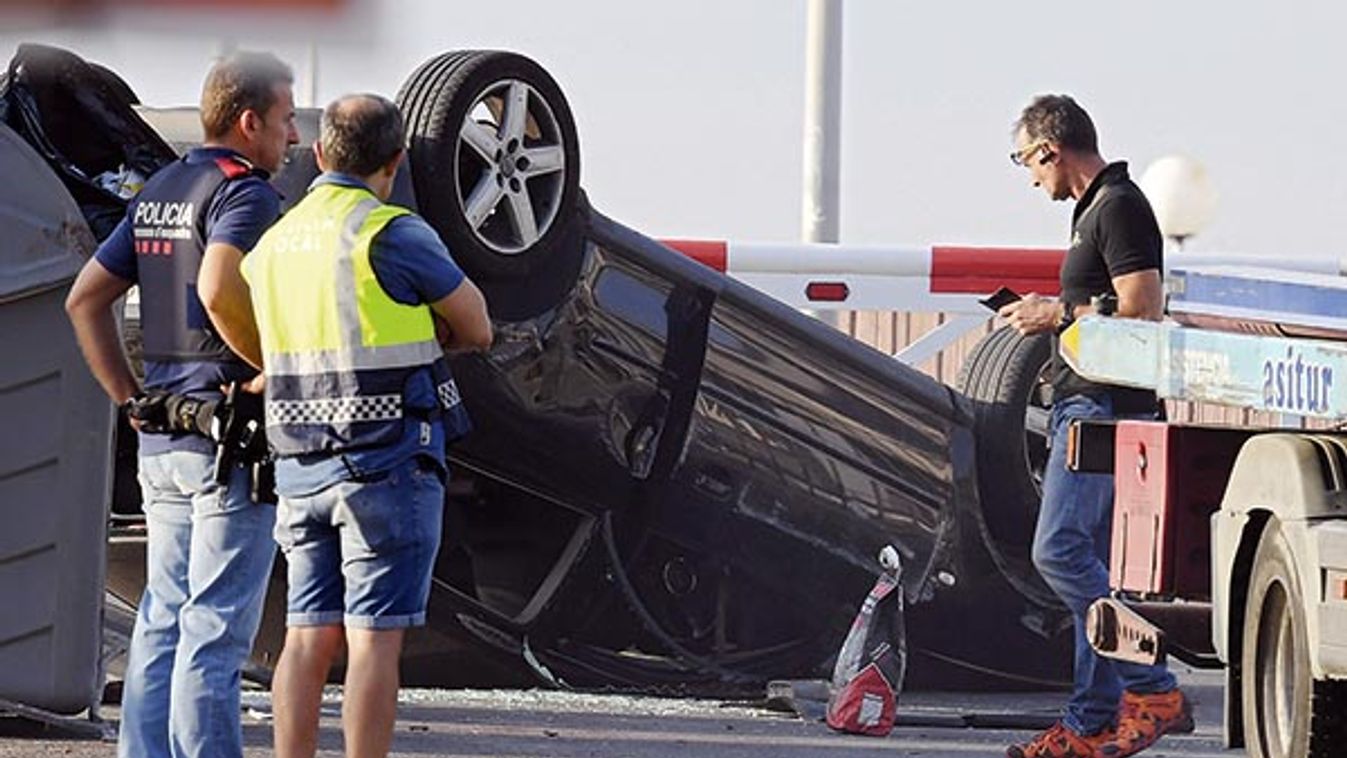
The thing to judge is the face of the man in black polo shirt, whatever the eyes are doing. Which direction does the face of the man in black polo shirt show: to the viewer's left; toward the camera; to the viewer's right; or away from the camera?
to the viewer's left

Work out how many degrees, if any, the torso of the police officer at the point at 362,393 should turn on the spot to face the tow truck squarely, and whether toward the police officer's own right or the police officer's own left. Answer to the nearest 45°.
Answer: approximately 45° to the police officer's own right

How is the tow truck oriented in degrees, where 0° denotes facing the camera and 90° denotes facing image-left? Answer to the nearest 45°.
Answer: approximately 315°

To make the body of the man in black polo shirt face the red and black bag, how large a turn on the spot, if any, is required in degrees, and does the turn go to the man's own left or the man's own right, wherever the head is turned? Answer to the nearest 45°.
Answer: approximately 45° to the man's own right

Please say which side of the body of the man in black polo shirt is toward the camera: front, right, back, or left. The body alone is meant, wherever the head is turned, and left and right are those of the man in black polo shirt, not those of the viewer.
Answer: left

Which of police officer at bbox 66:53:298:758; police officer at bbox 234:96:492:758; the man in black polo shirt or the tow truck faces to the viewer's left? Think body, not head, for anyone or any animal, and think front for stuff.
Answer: the man in black polo shirt

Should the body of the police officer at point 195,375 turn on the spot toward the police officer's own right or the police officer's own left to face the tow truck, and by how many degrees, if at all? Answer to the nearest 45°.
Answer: approximately 45° to the police officer's own right

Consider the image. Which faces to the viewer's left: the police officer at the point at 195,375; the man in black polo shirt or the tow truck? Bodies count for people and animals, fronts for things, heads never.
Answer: the man in black polo shirt

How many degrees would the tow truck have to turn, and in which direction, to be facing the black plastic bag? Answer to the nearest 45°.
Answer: approximately 135° to its right

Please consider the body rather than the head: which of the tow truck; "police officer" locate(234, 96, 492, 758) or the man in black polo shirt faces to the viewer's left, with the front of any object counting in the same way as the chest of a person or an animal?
the man in black polo shirt
